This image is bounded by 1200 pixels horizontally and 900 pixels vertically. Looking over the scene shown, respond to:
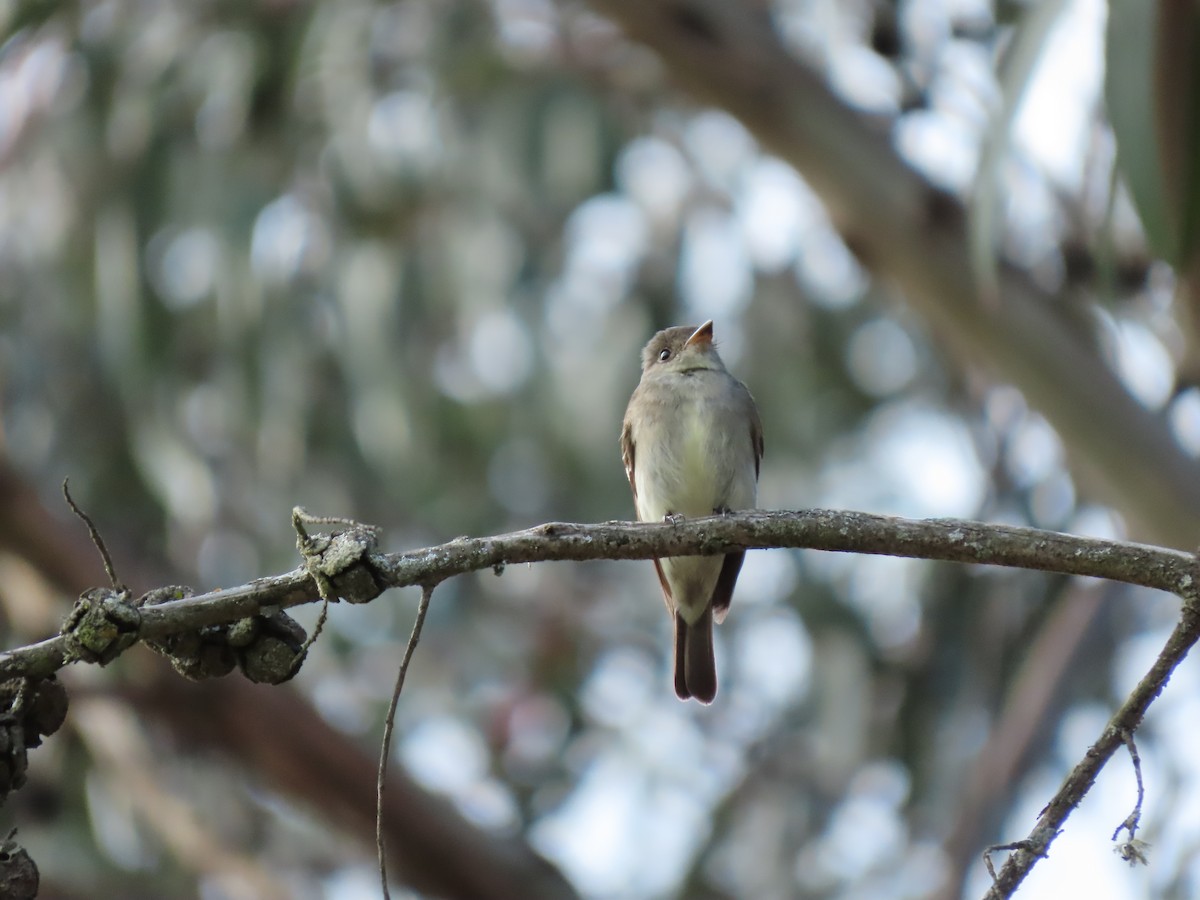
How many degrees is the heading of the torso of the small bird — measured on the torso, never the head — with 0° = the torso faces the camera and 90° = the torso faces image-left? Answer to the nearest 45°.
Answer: approximately 0°
